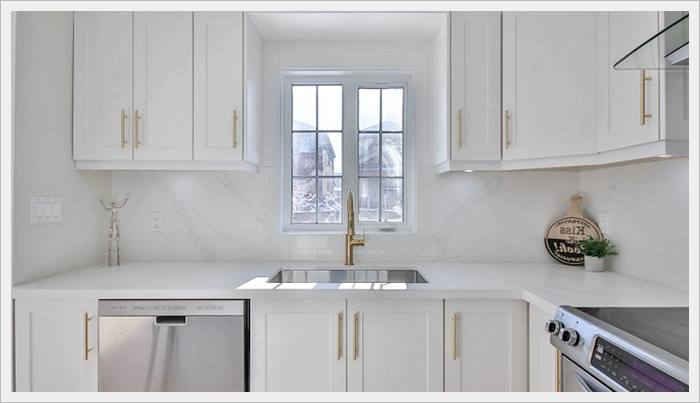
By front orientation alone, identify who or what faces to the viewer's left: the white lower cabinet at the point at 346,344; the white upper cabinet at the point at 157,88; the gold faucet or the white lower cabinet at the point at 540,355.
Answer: the white lower cabinet at the point at 540,355

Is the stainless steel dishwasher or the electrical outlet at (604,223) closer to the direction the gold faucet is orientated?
the stainless steel dishwasher

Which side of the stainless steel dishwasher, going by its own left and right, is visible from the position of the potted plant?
left

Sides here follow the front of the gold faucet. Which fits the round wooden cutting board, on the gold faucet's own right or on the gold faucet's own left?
on the gold faucet's own left

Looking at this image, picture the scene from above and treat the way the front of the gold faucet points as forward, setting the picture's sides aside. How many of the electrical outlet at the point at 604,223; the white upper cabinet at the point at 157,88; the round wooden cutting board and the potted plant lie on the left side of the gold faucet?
3

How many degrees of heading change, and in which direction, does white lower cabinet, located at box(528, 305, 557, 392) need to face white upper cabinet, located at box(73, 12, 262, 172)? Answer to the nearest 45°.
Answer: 0° — it already faces it

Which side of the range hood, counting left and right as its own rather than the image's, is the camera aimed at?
left

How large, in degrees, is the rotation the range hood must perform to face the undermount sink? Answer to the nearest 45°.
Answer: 0° — it already faces it

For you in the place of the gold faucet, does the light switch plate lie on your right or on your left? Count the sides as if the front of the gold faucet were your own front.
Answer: on your right

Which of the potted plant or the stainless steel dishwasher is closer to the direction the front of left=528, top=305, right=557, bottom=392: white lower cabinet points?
the stainless steel dishwasher
